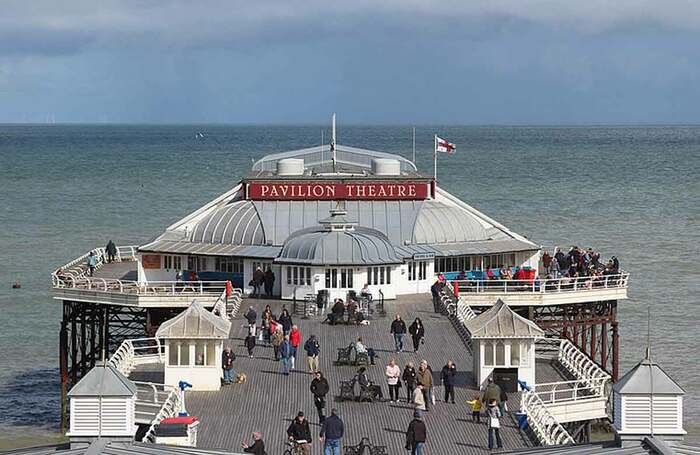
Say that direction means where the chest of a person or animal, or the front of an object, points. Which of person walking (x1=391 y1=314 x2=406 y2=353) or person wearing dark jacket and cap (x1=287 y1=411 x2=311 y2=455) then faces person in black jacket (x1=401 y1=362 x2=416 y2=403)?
person walking (x1=391 y1=314 x2=406 y2=353)

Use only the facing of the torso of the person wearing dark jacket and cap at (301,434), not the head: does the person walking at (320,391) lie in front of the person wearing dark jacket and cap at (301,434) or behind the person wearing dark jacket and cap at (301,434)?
behind

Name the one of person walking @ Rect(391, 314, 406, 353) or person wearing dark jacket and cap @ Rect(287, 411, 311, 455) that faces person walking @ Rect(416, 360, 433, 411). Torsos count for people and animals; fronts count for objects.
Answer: person walking @ Rect(391, 314, 406, 353)

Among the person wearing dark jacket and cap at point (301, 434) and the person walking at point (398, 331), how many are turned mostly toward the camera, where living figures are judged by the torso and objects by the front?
2

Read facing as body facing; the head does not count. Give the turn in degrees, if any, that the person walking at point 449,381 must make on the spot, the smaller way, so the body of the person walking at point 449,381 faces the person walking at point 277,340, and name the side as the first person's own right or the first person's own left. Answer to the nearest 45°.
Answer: approximately 135° to the first person's own right

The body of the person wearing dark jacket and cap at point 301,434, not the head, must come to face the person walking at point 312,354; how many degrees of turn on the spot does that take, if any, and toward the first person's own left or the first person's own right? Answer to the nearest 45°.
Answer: approximately 180°

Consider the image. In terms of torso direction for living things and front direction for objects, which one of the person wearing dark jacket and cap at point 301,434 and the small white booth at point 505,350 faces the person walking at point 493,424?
the small white booth

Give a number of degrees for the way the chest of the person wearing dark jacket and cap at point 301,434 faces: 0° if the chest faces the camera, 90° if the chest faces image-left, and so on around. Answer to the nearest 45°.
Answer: approximately 0°
